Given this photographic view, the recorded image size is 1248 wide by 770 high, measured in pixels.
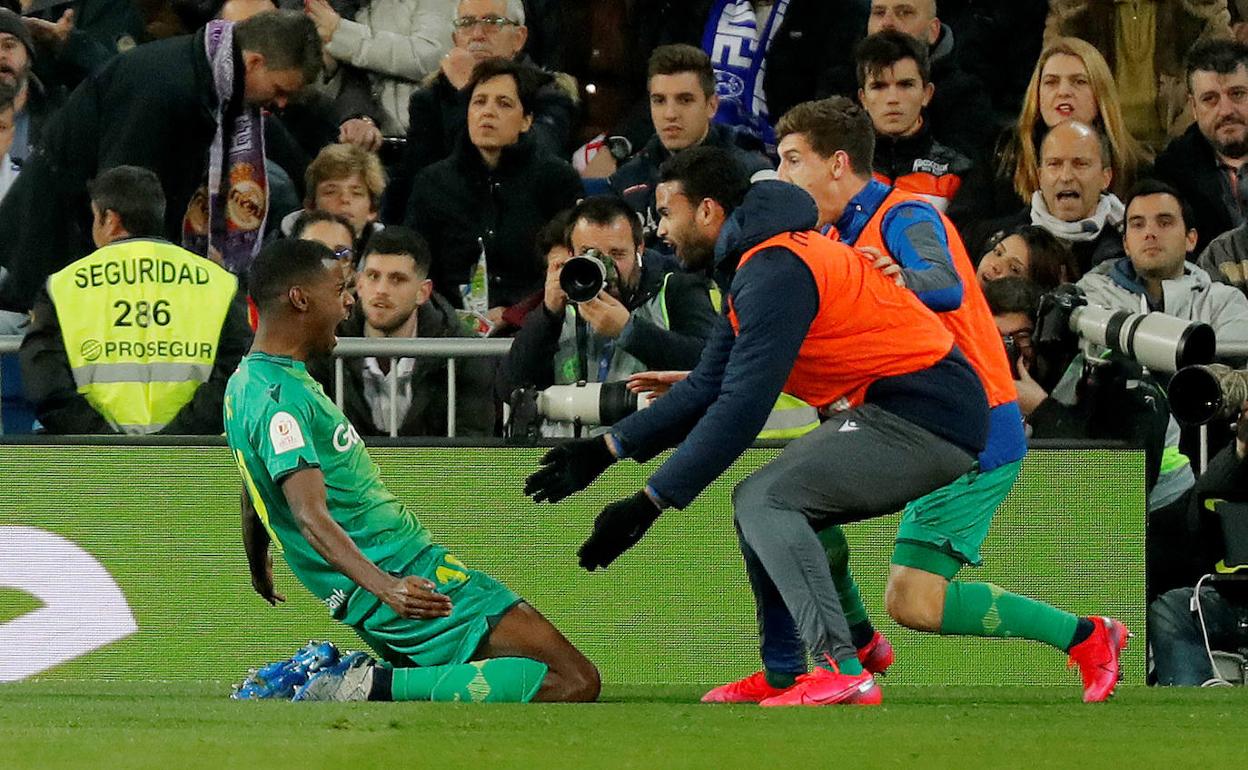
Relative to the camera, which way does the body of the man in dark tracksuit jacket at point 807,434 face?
to the viewer's left

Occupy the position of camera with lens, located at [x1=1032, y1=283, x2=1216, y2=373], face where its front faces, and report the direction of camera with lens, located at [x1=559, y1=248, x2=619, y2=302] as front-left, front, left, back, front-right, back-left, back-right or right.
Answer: back-right

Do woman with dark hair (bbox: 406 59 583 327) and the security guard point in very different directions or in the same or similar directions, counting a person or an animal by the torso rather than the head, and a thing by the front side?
very different directions

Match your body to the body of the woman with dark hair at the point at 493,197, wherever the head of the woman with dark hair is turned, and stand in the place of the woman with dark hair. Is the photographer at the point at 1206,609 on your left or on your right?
on your left

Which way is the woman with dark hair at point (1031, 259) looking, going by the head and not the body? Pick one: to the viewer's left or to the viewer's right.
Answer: to the viewer's left

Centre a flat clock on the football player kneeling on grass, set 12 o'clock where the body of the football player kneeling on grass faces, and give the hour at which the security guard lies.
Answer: The security guard is roughly at 8 o'clock from the football player kneeling on grass.

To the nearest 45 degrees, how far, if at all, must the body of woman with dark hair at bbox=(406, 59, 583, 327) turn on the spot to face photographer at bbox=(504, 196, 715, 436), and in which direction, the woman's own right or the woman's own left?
0° — they already face them

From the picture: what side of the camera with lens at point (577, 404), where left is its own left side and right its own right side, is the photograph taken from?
right

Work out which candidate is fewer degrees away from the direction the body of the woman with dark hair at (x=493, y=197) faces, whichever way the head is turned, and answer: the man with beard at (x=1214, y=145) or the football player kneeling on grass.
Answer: the football player kneeling on grass

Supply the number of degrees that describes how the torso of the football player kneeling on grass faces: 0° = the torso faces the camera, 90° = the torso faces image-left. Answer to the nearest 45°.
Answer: approximately 270°

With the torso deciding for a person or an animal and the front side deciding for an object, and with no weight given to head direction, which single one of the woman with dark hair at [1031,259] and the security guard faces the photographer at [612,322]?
the woman with dark hair

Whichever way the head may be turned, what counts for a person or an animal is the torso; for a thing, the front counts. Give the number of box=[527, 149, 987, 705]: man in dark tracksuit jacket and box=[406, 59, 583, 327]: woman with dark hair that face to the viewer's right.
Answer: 0
